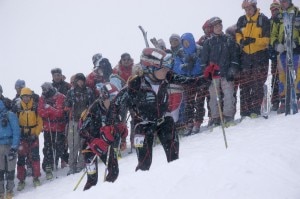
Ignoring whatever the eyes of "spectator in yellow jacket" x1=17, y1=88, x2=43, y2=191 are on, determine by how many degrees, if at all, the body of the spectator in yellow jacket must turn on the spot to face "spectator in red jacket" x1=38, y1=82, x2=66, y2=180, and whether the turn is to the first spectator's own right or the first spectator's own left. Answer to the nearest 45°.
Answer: approximately 90° to the first spectator's own left

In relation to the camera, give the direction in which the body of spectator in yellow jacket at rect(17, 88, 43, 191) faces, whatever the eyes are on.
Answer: toward the camera

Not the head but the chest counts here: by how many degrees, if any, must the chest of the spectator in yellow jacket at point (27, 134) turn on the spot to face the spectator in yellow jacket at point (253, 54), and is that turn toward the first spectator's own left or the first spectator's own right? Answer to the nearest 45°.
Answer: approximately 45° to the first spectator's own left

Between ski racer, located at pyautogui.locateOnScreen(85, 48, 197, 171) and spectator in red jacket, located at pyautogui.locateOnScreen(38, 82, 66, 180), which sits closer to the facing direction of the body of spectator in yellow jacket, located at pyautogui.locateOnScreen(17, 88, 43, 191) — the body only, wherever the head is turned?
the ski racer
